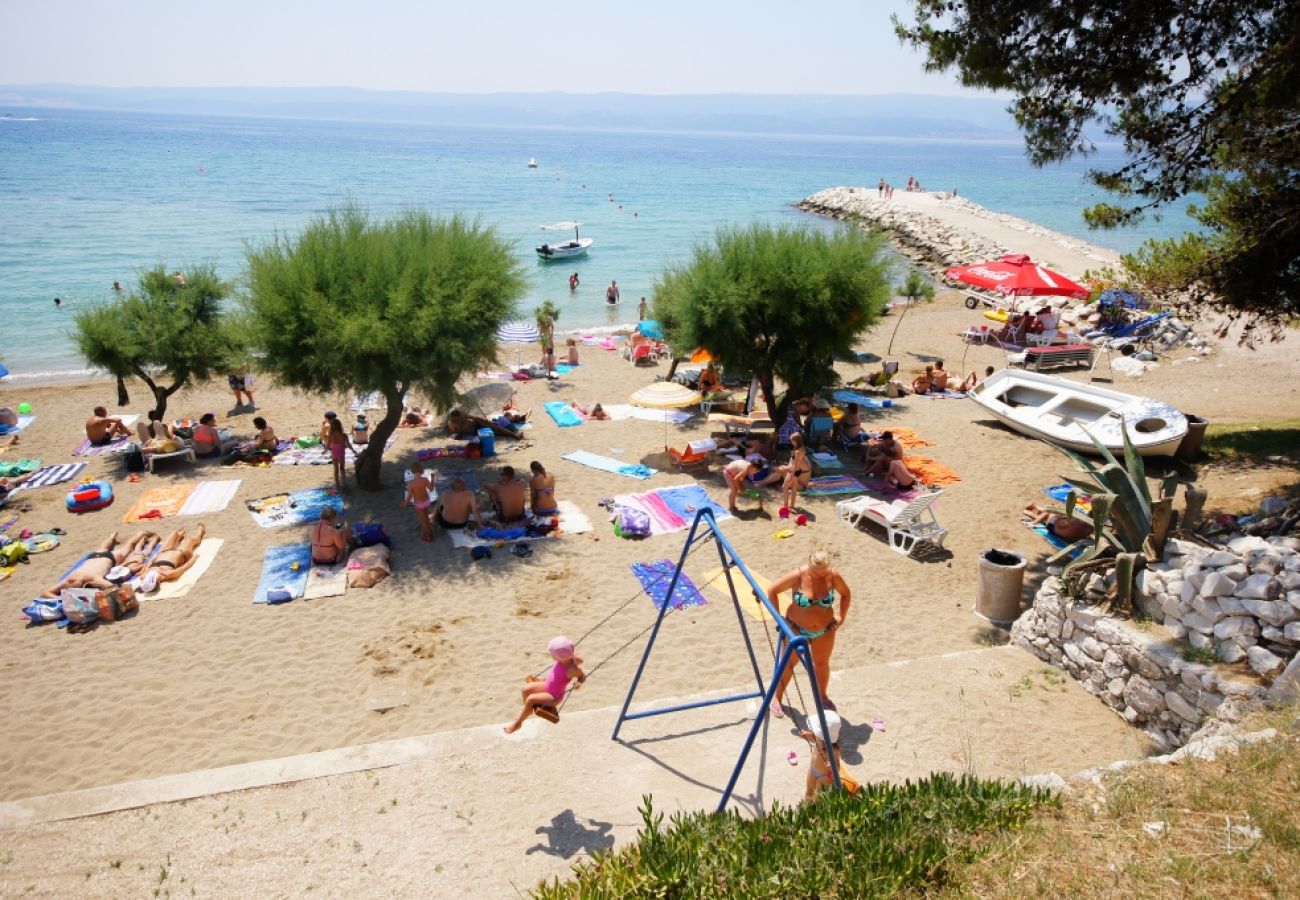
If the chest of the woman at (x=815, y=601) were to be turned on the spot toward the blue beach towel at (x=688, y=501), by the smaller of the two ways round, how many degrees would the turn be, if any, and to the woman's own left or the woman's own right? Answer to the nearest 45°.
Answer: approximately 180°

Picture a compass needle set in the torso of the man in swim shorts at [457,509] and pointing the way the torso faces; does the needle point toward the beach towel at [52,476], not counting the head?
no

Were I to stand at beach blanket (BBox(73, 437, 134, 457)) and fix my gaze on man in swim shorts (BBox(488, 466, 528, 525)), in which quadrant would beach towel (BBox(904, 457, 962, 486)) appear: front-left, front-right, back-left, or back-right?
front-left

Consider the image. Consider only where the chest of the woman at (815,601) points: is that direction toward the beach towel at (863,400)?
no

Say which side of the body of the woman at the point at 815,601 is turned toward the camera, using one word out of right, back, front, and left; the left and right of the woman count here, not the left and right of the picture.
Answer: front

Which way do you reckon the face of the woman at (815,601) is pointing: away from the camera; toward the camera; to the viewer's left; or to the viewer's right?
toward the camera

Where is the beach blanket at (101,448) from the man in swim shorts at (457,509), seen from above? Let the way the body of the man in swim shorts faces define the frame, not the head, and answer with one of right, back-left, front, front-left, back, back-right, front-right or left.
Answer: front-left

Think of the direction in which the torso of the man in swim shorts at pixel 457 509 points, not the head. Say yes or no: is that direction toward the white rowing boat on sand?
no

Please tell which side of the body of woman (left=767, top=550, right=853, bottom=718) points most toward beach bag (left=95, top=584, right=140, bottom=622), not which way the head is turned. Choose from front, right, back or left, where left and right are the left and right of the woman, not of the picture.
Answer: right

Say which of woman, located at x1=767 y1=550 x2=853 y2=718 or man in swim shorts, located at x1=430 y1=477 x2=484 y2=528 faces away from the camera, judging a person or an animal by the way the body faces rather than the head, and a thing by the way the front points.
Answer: the man in swim shorts

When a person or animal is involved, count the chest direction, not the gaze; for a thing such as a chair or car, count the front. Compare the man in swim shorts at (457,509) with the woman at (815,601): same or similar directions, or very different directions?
very different directions

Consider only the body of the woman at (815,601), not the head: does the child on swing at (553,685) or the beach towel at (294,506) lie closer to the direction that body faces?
the child on swing

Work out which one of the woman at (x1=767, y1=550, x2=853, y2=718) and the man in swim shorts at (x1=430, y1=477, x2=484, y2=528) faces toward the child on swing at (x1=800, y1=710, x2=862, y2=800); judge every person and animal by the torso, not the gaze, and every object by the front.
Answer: the woman

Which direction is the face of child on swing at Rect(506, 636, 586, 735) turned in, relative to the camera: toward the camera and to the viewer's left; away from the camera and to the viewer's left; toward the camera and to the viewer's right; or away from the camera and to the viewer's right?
toward the camera and to the viewer's left

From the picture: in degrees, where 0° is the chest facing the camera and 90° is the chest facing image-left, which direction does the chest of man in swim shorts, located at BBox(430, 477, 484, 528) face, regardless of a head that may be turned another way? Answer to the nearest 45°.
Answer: approximately 180°

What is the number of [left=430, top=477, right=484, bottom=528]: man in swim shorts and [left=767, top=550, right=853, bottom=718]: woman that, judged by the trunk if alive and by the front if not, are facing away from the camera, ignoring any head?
1

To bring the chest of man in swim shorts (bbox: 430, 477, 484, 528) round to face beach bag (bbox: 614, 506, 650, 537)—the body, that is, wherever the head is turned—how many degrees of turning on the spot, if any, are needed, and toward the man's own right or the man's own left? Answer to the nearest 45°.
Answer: approximately 90° to the man's own right
